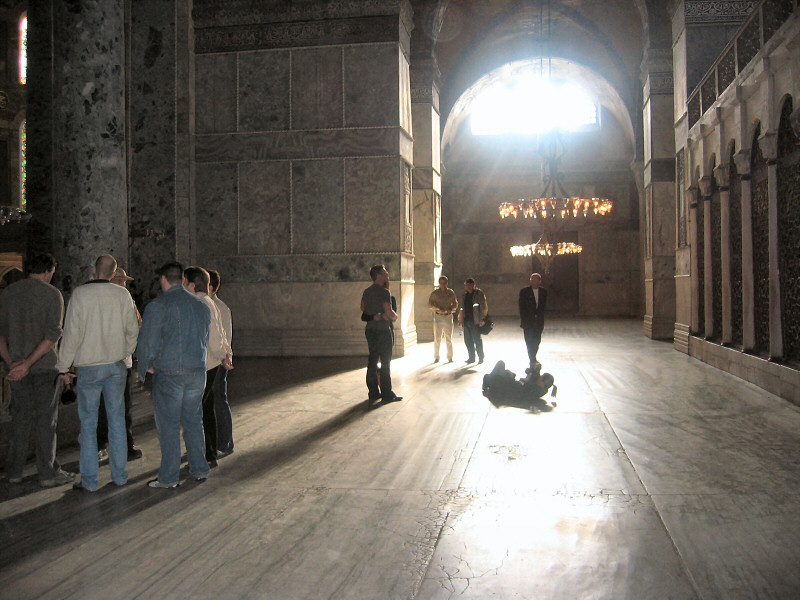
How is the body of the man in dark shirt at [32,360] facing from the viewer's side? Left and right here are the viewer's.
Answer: facing away from the viewer and to the right of the viewer

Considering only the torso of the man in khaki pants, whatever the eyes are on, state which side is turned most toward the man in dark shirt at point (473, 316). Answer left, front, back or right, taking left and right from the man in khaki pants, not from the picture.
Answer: left

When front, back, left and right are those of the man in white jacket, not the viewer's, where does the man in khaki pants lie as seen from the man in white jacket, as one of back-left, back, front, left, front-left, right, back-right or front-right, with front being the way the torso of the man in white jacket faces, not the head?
front-right

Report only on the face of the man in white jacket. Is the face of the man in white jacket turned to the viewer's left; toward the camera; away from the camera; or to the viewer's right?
away from the camera

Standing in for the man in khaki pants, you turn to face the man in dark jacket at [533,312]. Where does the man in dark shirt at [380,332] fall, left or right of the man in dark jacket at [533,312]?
right

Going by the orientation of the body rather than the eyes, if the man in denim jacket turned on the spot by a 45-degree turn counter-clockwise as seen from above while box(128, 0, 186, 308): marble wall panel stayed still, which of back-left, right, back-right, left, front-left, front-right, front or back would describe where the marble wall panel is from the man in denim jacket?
right

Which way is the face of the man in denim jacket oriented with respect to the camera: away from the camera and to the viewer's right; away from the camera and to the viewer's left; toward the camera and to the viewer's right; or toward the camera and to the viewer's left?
away from the camera and to the viewer's left

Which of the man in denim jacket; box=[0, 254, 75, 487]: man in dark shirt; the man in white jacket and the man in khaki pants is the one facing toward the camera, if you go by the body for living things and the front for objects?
the man in khaki pants

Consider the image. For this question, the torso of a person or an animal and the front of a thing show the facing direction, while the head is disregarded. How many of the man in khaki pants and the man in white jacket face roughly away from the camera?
1

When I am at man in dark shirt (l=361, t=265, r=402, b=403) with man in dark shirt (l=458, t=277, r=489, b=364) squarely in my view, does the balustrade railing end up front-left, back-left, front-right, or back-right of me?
front-right

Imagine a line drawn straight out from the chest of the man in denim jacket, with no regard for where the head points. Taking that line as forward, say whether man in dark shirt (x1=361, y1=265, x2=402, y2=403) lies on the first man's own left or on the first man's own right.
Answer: on the first man's own right

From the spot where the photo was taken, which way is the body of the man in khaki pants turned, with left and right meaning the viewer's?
facing the viewer

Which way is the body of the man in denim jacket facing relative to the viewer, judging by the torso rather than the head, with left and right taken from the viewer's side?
facing away from the viewer and to the left of the viewer

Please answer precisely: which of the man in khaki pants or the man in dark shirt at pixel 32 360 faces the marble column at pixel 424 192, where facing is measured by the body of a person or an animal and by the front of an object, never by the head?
the man in dark shirt

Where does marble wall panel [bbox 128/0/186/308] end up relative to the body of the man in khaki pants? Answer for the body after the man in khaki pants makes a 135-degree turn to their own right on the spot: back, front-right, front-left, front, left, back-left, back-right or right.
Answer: left

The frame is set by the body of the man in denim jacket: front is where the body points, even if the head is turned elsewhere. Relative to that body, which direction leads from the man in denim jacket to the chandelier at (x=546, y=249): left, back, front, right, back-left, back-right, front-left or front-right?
right

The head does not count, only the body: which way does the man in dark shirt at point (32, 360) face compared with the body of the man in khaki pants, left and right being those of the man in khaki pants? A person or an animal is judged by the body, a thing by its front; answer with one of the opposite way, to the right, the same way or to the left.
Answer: the opposite way

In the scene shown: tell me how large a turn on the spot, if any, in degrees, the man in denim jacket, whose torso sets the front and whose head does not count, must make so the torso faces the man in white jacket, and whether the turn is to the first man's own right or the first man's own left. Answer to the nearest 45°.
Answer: approximately 45° to the first man's own left

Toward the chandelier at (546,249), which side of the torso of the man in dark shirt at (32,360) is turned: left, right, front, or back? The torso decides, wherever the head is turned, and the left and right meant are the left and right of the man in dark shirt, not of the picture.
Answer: front

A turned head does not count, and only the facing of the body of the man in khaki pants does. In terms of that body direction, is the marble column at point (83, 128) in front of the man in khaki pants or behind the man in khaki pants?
in front

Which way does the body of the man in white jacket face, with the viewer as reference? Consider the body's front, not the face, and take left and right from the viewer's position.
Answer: facing away from the viewer
